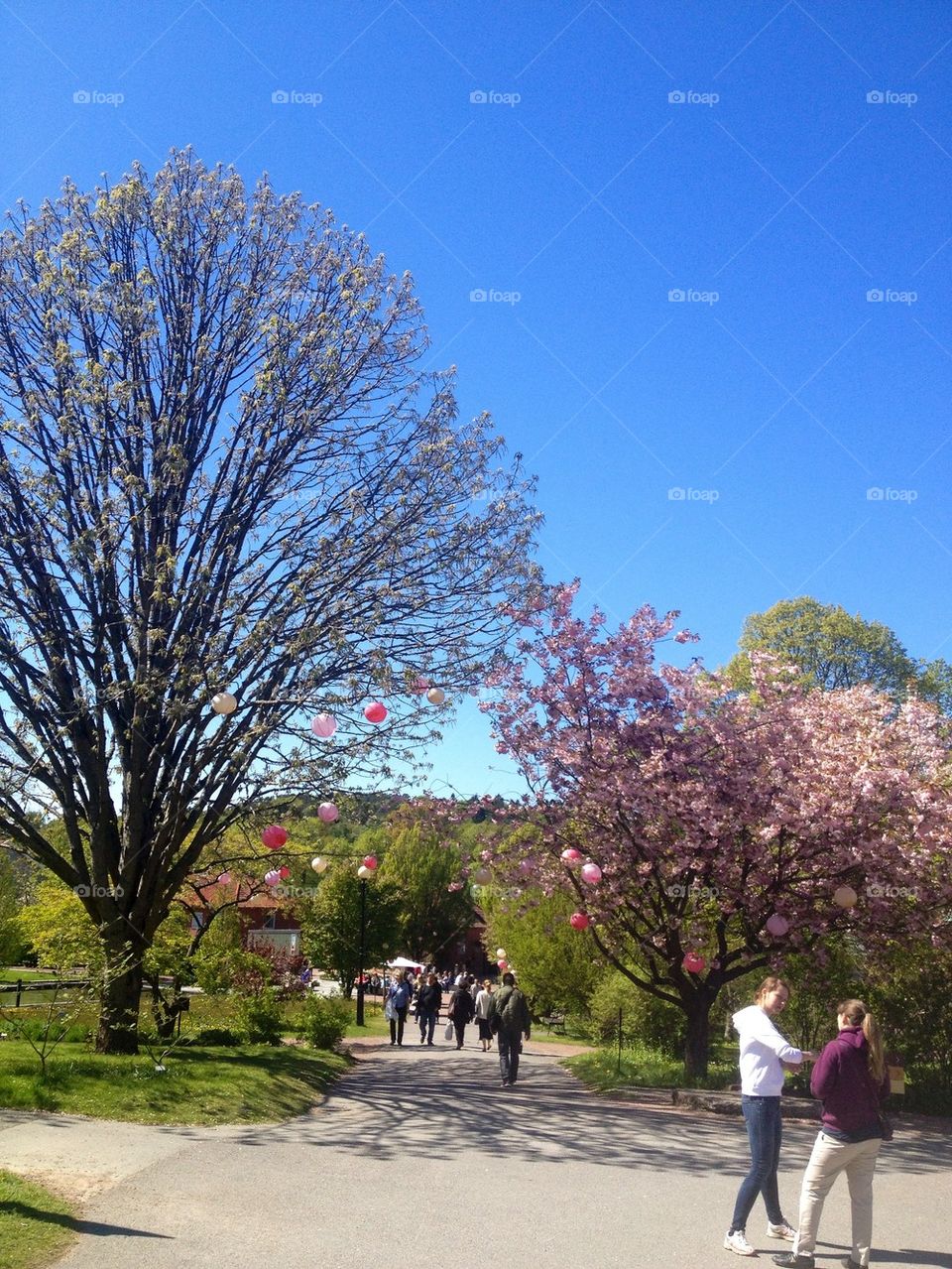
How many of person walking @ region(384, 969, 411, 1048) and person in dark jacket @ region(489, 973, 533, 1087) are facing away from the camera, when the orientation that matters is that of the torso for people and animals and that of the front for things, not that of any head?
1

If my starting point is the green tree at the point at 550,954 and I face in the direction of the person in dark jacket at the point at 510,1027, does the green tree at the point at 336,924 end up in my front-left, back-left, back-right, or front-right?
back-right

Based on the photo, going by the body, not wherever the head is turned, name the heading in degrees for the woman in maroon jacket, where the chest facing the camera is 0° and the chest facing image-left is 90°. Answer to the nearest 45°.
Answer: approximately 135°

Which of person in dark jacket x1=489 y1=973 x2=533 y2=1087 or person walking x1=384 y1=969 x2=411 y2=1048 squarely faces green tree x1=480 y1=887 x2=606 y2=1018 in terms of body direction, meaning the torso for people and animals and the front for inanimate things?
the person in dark jacket

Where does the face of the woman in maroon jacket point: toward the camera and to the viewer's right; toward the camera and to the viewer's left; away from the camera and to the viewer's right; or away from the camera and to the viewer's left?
away from the camera and to the viewer's left

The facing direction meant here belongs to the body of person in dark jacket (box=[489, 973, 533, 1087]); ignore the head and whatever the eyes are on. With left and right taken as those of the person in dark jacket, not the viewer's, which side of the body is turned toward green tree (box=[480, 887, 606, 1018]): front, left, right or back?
front

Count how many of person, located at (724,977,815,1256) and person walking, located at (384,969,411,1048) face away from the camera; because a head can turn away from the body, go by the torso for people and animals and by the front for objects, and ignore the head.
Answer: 0

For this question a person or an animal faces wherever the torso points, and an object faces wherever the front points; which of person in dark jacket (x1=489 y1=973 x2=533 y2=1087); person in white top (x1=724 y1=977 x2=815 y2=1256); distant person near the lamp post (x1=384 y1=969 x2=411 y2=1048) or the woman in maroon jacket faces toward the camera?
distant person near the lamp post (x1=384 y1=969 x2=411 y2=1048)

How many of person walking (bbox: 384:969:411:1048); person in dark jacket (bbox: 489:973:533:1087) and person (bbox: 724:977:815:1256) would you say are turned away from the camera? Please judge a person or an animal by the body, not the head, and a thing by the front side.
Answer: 1

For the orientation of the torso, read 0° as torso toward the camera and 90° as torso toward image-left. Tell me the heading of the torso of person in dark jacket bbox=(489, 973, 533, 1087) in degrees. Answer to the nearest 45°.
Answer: approximately 180°

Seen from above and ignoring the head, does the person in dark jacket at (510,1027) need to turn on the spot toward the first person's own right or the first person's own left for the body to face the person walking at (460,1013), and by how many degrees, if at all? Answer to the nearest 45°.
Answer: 0° — they already face them

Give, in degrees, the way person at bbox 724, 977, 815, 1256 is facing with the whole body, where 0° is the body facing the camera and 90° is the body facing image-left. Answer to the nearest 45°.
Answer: approximately 270°
